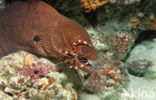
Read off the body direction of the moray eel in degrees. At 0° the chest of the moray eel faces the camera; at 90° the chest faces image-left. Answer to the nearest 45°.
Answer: approximately 270°
